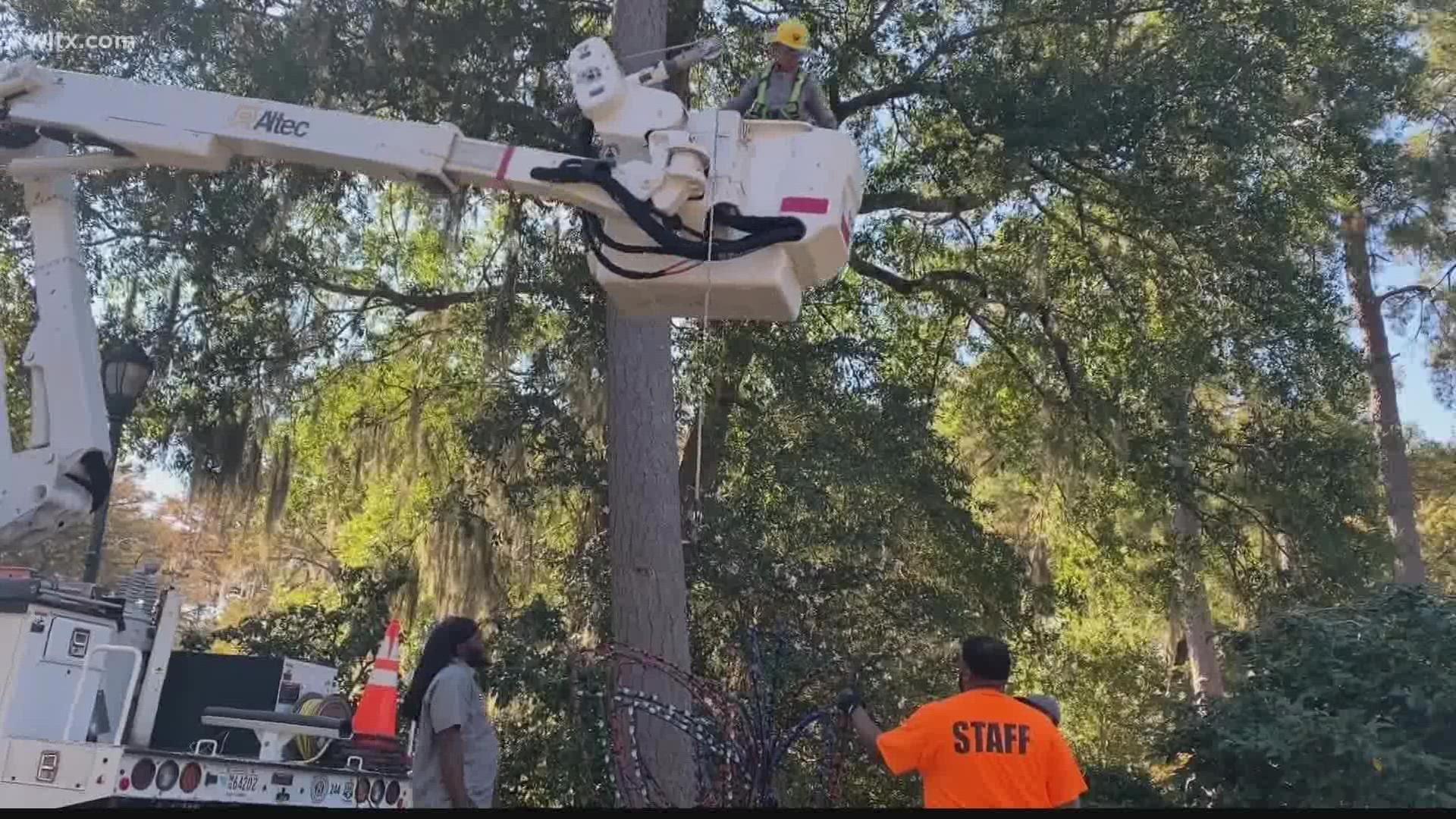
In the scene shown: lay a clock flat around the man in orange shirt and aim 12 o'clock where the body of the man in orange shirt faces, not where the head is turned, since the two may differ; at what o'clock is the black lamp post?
The black lamp post is roughly at 10 o'clock from the man in orange shirt.

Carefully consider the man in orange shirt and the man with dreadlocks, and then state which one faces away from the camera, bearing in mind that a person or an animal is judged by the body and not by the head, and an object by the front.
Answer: the man in orange shirt

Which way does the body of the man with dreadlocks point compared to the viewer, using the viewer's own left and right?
facing to the right of the viewer

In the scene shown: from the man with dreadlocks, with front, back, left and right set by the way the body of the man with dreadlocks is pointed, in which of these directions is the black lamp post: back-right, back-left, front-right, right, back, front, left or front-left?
back-left

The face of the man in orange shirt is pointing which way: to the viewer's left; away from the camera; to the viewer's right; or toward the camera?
away from the camera

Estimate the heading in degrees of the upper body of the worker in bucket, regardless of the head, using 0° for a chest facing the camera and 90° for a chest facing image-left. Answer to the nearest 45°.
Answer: approximately 0°

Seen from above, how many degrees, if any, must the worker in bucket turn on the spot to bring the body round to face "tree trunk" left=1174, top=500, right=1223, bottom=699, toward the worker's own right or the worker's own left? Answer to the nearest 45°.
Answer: approximately 135° to the worker's own left

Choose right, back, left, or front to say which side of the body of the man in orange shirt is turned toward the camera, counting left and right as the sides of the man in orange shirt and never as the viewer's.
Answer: back

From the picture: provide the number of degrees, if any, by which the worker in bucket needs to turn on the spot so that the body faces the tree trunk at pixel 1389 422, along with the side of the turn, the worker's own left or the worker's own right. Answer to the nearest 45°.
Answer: approximately 135° to the worker's own left

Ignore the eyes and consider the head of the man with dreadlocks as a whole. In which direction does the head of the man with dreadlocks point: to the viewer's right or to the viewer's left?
to the viewer's right

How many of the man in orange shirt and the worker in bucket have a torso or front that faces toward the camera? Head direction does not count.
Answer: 1
